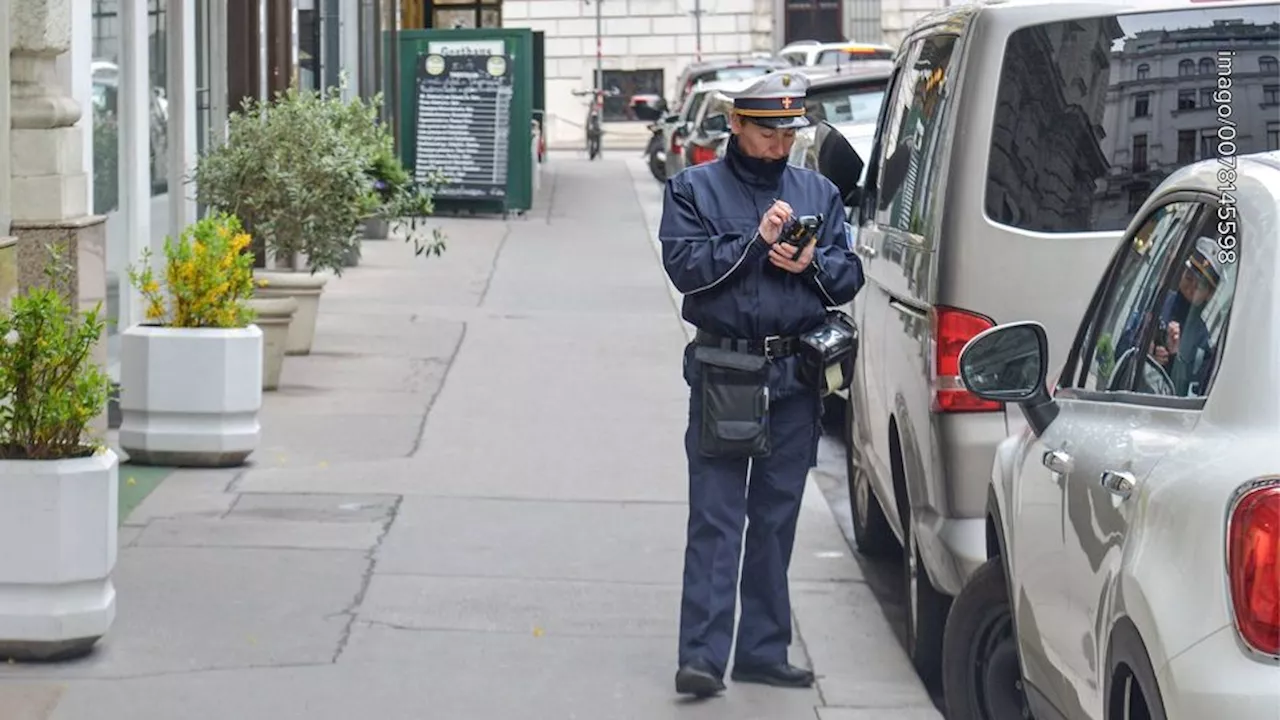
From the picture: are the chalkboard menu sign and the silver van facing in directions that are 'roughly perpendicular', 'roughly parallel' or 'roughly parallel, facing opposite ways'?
roughly parallel, facing opposite ways

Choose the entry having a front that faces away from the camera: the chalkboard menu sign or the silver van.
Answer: the silver van

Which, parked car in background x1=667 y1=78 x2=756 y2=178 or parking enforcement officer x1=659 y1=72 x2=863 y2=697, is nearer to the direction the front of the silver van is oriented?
the parked car in background

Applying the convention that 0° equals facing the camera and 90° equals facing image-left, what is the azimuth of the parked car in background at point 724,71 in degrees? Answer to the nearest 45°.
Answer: approximately 180°

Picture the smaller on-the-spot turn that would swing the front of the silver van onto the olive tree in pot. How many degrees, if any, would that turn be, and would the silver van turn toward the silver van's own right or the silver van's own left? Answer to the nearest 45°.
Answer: approximately 45° to the silver van's own left

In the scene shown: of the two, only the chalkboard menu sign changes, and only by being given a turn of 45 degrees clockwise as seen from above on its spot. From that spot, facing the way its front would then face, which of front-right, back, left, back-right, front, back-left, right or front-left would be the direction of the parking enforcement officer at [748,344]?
front-left

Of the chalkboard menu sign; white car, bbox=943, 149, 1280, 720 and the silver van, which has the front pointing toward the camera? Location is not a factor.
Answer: the chalkboard menu sign

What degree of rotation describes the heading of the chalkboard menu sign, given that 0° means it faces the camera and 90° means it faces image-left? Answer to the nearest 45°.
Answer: approximately 0°

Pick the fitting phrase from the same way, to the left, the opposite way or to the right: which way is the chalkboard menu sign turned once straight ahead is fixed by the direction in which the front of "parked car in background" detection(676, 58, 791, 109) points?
the opposite way

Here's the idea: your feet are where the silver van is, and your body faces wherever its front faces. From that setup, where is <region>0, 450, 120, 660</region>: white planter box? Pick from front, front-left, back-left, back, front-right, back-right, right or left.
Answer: left

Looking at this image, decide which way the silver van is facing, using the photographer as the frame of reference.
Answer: facing away from the viewer

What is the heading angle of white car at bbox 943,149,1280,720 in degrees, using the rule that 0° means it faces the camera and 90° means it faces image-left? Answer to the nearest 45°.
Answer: approximately 135°

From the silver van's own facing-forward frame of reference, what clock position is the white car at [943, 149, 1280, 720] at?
The white car is roughly at 6 o'clock from the silver van.

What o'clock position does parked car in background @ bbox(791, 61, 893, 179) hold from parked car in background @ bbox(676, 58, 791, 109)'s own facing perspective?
parked car in background @ bbox(791, 61, 893, 179) is roughly at 6 o'clock from parked car in background @ bbox(676, 58, 791, 109).

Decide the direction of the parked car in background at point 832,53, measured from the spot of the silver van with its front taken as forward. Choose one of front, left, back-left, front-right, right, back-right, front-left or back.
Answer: front

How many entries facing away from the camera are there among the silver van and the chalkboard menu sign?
1

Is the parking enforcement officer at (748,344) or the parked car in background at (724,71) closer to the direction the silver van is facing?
the parked car in background

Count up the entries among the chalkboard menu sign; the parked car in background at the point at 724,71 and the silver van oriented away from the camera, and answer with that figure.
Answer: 2

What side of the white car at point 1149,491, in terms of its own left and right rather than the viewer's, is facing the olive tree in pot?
front

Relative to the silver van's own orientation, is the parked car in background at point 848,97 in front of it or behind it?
in front

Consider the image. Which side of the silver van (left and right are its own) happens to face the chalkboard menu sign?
front
